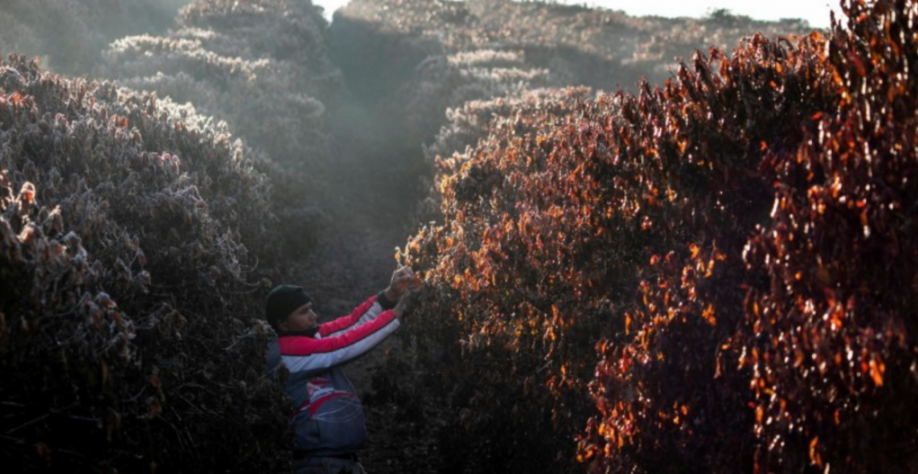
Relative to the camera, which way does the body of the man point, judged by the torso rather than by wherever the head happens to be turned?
to the viewer's right

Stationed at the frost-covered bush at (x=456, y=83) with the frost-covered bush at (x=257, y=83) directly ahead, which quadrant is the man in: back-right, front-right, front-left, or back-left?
front-left

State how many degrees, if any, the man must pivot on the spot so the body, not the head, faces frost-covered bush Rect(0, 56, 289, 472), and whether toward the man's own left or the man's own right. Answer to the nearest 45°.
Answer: approximately 135° to the man's own left

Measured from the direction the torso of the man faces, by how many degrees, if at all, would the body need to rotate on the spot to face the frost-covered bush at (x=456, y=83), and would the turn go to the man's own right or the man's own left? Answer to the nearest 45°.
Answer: approximately 90° to the man's own left

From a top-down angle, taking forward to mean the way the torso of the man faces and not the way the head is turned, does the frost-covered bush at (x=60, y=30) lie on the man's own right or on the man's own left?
on the man's own left

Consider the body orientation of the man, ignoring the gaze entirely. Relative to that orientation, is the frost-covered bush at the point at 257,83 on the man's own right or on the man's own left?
on the man's own left

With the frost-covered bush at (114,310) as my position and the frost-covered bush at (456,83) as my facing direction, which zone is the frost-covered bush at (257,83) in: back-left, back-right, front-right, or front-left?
front-left

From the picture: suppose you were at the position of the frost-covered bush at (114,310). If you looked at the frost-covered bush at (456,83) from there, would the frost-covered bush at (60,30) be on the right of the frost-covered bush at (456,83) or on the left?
left

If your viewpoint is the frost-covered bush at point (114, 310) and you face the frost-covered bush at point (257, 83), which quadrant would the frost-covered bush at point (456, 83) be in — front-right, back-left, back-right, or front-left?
front-right

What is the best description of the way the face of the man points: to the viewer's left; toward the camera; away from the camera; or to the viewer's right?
to the viewer's right

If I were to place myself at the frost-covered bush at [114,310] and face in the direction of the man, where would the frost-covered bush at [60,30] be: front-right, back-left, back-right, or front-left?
back-left
